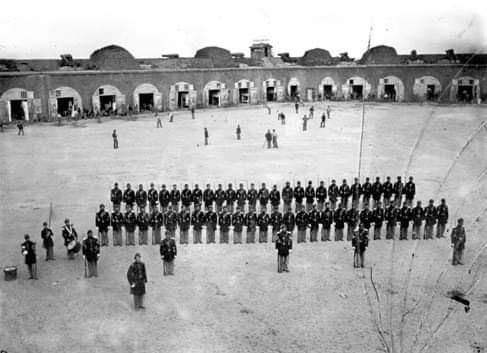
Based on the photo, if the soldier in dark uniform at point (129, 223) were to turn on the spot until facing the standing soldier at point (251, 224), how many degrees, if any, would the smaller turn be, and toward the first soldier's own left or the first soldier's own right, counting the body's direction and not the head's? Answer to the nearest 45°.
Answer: approximately 90° to the first soldier's own left

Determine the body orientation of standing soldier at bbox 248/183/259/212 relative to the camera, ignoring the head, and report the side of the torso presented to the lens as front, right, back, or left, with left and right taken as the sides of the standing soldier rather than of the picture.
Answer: front

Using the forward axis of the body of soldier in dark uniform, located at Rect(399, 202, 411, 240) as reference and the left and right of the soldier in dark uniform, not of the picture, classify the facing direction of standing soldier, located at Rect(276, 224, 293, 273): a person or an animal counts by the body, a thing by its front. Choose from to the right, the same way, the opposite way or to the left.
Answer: the same way

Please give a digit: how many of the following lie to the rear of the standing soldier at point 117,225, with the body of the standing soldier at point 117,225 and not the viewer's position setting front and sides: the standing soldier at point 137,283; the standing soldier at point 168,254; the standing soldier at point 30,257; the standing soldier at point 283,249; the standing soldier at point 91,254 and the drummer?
0

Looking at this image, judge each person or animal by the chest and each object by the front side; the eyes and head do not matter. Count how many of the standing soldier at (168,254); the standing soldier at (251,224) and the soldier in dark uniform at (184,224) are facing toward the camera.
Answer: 3

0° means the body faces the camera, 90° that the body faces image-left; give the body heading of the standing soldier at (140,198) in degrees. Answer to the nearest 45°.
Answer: approximately 0°

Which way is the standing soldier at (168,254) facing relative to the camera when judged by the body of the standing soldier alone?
toward the camera

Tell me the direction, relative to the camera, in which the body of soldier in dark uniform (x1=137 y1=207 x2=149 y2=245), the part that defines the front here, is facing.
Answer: toward the camera

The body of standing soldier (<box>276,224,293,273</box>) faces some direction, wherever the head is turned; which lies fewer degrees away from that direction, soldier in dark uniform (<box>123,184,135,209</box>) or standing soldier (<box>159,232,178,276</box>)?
the standing soldier

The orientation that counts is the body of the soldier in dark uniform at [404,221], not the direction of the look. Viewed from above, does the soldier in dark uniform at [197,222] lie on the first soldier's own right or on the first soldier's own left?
on the first soldier's own right

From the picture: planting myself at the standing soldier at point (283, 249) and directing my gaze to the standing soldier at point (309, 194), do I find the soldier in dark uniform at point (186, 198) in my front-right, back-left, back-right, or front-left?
front-left

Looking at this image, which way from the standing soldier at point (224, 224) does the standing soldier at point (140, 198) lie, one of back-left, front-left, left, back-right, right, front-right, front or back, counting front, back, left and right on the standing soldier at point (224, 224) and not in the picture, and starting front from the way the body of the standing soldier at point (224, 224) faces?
back-right

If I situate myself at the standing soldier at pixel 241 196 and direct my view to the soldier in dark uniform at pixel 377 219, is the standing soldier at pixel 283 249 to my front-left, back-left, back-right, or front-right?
front-right

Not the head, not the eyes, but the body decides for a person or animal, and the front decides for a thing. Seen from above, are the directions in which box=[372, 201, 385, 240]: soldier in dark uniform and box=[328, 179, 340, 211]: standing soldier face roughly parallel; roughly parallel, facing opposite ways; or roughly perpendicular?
roughly parallel

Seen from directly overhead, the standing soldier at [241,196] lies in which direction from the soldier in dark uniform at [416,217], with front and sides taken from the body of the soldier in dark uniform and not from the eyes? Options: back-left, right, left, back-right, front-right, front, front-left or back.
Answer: right

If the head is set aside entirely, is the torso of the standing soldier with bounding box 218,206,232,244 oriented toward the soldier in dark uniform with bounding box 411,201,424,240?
no

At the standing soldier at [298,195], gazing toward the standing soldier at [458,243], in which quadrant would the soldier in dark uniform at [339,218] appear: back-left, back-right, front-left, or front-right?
front-right

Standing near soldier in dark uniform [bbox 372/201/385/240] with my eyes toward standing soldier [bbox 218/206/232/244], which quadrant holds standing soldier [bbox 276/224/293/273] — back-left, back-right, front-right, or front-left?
front-left

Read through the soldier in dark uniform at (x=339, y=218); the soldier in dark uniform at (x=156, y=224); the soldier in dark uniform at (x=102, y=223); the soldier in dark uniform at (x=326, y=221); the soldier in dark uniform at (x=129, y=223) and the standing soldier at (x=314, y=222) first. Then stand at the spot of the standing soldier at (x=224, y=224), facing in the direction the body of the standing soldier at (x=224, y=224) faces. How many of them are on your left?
3

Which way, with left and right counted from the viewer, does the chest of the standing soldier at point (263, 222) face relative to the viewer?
facing the viewer

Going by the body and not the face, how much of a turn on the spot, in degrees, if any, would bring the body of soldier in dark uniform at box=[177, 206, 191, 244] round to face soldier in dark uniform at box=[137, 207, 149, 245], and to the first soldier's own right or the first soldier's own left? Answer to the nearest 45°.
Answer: approximately 90° to the first soldier's own right
